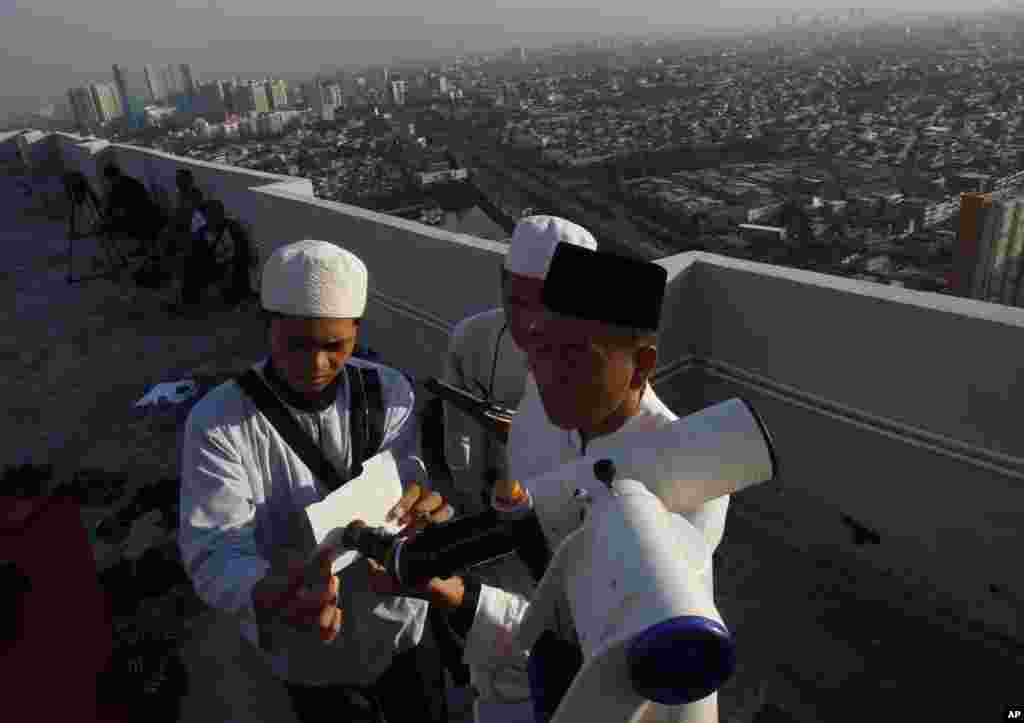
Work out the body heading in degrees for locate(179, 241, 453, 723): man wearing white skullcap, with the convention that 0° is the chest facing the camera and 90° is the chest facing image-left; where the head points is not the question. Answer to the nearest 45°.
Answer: approximately 315°

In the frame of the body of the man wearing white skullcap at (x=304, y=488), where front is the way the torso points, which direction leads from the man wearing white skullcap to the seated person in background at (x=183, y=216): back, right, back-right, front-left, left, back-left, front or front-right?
back-left

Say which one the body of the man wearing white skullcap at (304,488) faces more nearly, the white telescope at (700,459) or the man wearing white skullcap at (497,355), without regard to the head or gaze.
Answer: the white telescope

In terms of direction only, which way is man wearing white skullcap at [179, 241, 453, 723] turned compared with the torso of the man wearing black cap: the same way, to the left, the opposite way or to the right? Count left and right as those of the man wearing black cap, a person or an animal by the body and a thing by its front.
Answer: to the left

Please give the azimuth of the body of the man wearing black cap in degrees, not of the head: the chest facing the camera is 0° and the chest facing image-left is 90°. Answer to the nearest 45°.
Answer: approximately 45°

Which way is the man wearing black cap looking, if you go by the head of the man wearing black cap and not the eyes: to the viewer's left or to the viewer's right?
to the viewer's left
